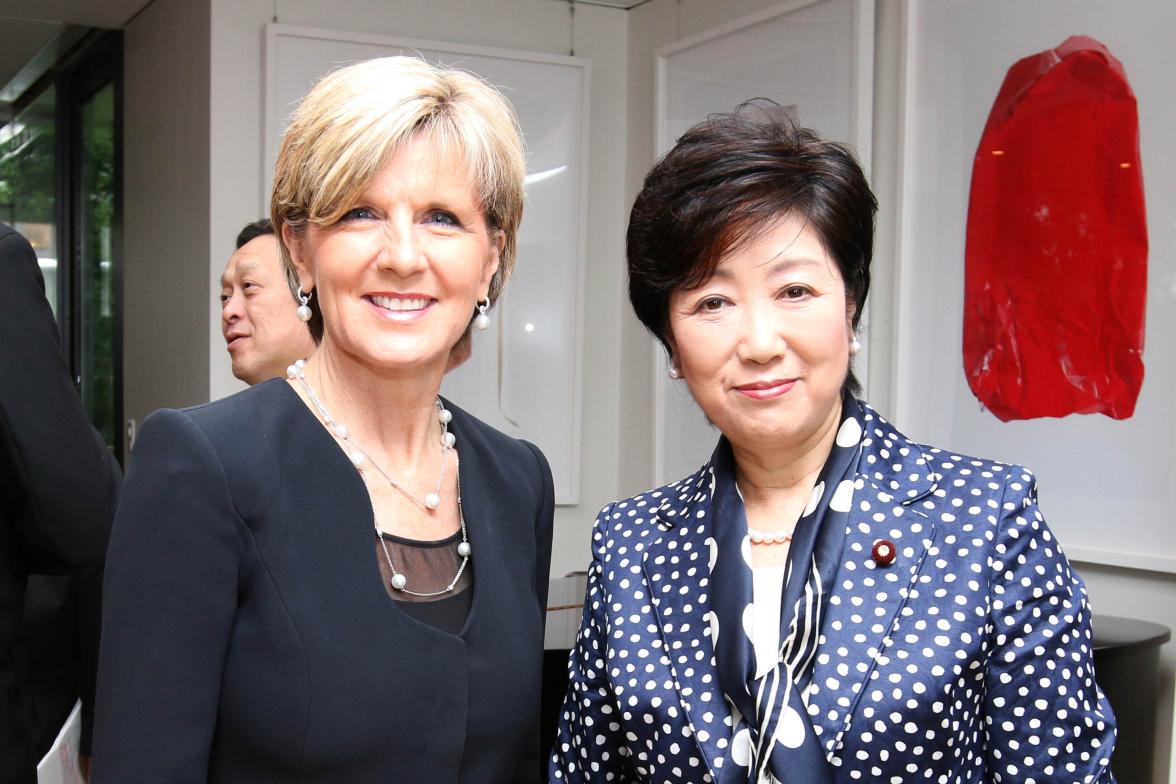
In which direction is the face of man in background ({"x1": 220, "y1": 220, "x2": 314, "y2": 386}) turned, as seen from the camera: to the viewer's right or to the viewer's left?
to the viewer's left
